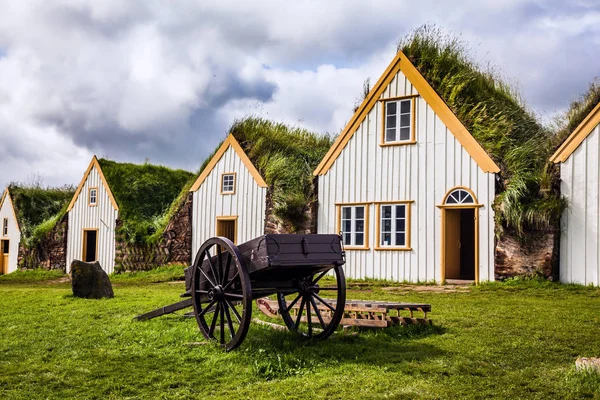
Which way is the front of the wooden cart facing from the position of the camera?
facing away from the viewer and to the left of the viewer

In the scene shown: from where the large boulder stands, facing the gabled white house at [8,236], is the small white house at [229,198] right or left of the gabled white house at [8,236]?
right

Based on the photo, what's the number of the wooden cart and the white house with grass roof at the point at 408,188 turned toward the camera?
1

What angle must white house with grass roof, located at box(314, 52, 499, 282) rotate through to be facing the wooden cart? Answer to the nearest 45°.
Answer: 0° — it already faces it

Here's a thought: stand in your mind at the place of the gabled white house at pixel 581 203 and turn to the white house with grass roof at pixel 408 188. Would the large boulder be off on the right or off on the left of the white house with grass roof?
left

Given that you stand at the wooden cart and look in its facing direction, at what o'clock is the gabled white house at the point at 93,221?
The gabled white house is roughly at 1 o'clock from the wooden cart.

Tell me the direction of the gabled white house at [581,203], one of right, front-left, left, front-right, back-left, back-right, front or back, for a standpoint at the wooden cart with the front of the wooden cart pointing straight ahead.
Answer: right

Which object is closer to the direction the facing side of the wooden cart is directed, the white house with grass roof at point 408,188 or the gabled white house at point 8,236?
the gabled white house

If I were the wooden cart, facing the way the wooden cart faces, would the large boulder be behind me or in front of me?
in front

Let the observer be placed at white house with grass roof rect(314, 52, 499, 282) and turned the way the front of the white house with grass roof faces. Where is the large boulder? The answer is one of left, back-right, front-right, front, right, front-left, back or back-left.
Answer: front-right

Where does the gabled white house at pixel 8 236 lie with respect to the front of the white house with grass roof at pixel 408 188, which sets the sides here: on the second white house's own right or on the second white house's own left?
on the second white house's own right

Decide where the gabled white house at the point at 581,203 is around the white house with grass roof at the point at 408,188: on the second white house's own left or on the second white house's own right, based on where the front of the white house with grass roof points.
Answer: on the second white house's own left

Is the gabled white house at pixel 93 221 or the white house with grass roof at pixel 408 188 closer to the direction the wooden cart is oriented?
the gabled white house
